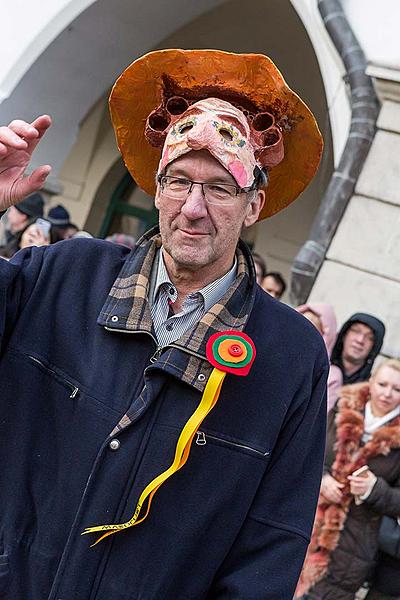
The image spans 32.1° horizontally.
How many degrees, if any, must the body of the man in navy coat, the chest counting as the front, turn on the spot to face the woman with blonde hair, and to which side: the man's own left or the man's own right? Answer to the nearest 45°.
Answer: approximately 135° to the man's own left

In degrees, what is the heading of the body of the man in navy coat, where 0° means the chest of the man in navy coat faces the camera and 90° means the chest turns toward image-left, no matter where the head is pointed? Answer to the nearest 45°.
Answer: approximately 0°

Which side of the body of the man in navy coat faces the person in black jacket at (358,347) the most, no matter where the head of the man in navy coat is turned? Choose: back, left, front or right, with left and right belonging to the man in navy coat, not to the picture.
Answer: back

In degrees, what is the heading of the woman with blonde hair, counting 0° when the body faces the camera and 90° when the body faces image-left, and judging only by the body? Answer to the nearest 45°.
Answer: approximately 45°

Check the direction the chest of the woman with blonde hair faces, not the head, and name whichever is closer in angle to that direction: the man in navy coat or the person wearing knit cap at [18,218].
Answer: the man in navy coat
